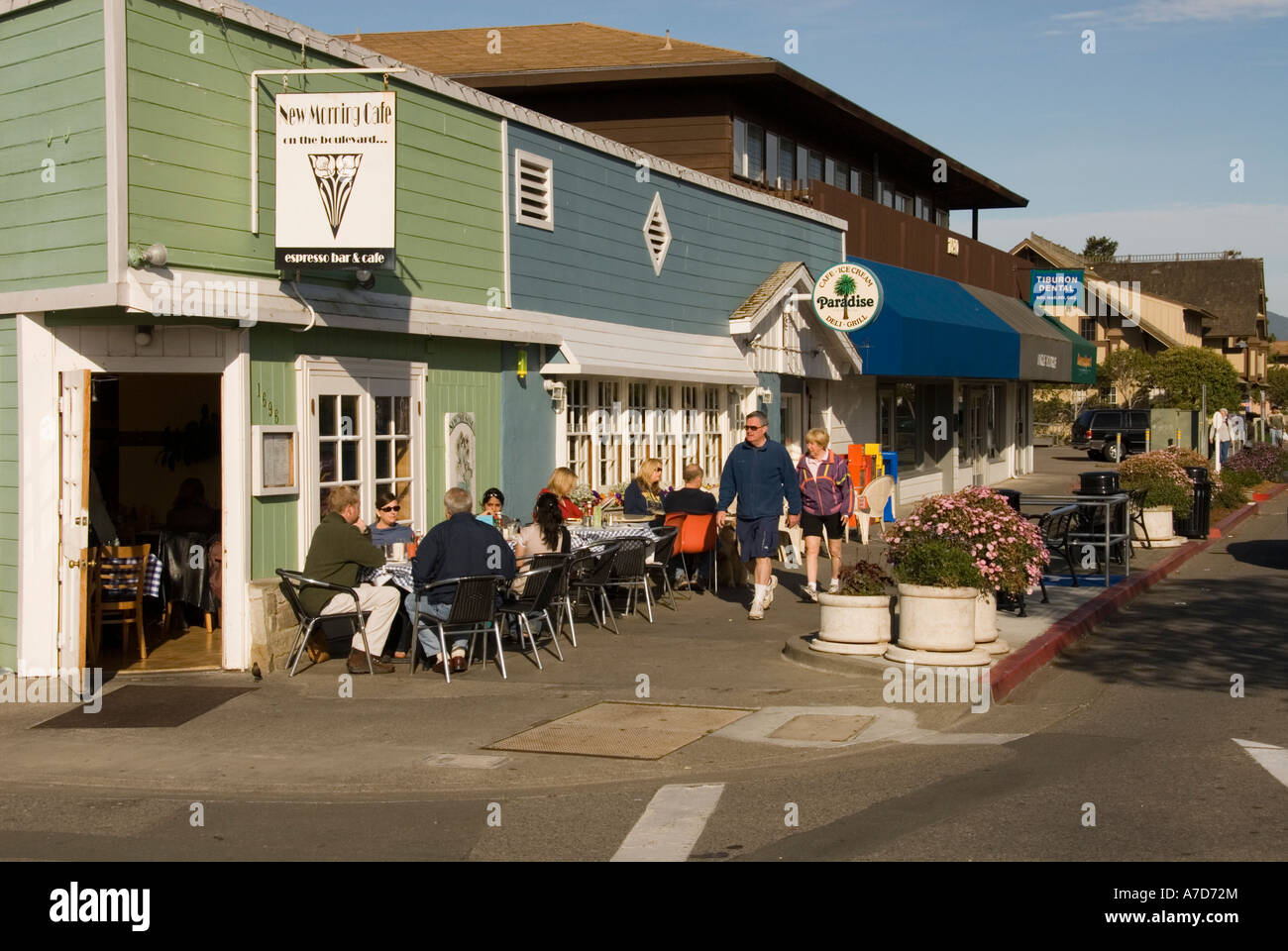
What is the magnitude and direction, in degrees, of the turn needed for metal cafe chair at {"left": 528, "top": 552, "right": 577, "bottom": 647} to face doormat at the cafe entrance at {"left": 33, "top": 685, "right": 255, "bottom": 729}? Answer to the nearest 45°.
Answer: approximately 90° to its left

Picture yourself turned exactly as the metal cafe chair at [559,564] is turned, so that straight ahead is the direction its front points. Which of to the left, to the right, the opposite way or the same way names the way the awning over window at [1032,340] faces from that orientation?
the opposite way

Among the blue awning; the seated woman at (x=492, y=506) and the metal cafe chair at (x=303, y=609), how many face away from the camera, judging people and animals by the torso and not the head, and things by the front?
0

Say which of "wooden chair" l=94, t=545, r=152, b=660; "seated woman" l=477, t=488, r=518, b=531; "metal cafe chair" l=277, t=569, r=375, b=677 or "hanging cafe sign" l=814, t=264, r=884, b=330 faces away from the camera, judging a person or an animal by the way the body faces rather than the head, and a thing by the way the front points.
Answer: the wooden chair

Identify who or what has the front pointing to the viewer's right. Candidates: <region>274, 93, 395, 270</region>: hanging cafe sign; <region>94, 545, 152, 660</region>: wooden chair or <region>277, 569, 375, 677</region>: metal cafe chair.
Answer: the metal cafe chair

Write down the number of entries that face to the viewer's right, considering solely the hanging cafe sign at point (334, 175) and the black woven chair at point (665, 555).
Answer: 0

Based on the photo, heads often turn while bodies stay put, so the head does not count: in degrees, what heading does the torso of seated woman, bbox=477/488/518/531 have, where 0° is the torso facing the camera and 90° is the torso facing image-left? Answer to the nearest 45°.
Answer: approximately 0°

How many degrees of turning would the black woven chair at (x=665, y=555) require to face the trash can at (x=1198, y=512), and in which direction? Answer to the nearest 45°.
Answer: approximately 90° to its right

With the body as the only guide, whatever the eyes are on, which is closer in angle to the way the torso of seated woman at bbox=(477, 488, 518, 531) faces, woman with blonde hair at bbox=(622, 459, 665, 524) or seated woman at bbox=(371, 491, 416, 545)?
the seated woman

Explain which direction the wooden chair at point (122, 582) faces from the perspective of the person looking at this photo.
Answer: facing away from the viewer

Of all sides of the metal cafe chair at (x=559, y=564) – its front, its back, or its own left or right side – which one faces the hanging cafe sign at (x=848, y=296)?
right

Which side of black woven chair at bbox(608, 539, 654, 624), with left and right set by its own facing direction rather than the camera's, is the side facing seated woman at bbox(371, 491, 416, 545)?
left

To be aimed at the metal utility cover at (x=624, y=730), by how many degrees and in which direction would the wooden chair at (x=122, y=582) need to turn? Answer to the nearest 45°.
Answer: approximately 135° to its right

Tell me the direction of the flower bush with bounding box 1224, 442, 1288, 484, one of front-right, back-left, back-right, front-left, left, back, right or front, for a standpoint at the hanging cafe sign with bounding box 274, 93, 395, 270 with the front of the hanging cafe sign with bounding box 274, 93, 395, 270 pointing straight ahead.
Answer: back-left

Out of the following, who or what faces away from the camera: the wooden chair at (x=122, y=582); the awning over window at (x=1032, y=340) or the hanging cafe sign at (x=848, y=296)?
the wooden chair

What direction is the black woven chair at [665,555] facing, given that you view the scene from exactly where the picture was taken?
facing away from the viewer and to the left of the viewer
